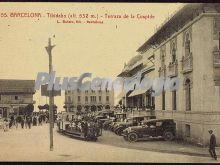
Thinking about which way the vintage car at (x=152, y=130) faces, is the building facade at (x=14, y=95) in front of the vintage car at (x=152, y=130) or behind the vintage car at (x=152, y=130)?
in front

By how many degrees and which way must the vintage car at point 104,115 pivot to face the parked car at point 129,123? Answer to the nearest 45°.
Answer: approximately 135° to its left

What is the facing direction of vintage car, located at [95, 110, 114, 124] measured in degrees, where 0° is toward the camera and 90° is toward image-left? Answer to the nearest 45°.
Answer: approximately 45°

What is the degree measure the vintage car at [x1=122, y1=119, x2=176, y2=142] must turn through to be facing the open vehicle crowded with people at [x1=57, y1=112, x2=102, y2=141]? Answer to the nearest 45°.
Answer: approximately 45° to its right

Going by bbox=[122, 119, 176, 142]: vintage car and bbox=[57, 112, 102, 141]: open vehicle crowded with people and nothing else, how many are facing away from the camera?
0

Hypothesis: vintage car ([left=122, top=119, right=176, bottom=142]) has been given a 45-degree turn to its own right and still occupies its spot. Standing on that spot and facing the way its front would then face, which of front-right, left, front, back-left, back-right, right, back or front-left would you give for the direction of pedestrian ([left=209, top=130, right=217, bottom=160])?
back-left
